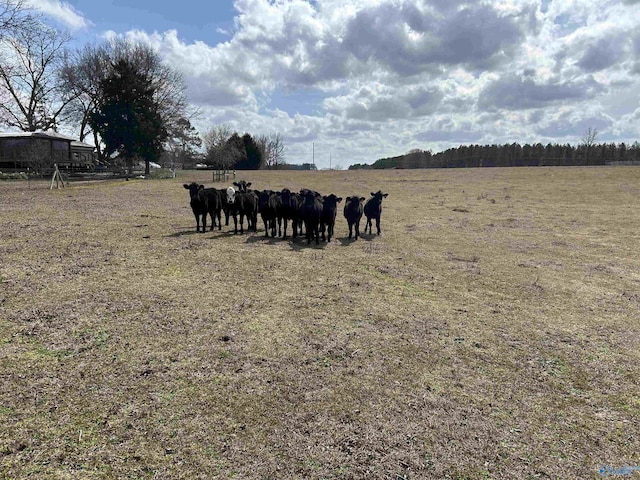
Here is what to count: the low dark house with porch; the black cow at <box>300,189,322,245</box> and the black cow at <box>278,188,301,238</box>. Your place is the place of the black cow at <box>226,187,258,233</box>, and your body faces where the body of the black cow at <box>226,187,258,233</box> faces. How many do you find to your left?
2

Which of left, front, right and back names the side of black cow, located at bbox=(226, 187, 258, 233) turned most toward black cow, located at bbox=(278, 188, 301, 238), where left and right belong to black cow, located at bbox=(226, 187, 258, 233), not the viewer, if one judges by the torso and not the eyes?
left

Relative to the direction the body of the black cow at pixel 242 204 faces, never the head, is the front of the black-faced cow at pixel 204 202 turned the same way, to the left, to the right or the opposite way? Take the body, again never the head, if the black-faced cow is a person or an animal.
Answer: the same way

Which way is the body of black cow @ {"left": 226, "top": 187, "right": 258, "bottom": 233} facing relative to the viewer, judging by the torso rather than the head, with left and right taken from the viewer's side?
facing the viewer and to the left of the viewer

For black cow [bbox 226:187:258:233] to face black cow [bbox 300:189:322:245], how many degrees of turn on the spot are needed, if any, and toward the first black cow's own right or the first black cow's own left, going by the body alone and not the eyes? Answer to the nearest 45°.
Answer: approximately 90° to the first black cow's own left
